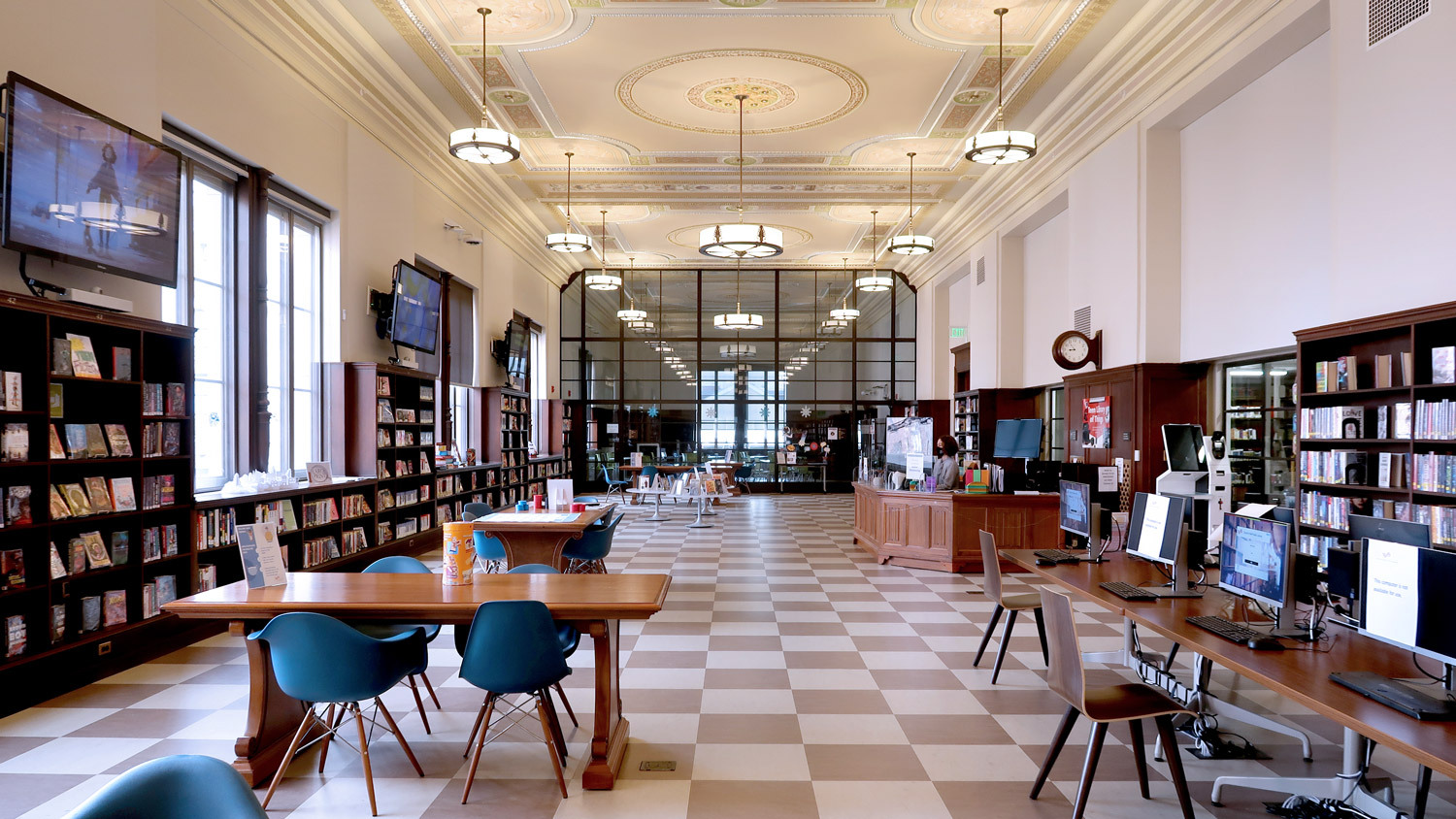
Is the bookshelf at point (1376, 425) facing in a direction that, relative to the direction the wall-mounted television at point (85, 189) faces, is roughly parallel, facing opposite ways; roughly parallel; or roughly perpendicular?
roughly parallel, facing opposite ways

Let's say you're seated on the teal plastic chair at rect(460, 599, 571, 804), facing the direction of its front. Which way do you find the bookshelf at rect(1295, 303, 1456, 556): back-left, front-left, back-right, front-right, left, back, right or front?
right

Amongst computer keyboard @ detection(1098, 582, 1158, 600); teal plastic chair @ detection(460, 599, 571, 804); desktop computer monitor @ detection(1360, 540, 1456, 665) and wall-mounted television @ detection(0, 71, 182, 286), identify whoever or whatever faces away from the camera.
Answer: the teal plastic chair

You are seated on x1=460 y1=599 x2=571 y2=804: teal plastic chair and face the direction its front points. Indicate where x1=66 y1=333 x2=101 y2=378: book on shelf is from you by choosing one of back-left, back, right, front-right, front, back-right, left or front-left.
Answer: front-left

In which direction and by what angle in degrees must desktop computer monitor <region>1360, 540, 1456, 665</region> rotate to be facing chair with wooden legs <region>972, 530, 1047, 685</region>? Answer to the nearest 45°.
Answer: approximately 90° to its right

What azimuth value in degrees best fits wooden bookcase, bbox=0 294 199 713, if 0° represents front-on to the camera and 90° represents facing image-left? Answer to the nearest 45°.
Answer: approximately 315°

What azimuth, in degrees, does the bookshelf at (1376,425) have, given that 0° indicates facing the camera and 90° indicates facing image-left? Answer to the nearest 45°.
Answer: approximately 45°

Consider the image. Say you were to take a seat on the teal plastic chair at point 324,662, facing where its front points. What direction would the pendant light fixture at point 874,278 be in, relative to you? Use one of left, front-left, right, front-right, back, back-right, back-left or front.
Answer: front

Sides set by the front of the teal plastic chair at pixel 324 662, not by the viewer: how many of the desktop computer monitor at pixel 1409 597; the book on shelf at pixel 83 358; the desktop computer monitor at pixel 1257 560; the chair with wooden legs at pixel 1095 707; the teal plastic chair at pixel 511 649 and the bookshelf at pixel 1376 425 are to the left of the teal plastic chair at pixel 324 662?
1

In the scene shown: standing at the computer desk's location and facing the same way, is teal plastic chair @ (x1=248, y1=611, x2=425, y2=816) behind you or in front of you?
in front

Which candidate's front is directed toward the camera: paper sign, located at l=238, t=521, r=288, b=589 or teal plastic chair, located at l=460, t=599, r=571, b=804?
the paper sign

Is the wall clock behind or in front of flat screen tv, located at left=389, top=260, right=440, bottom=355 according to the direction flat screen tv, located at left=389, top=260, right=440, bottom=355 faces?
in front

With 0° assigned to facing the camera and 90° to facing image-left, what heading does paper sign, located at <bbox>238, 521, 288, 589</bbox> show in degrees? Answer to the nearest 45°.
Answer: approximately 0°

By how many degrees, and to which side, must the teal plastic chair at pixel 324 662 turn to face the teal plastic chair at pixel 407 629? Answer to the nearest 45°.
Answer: approximately 45° to its left

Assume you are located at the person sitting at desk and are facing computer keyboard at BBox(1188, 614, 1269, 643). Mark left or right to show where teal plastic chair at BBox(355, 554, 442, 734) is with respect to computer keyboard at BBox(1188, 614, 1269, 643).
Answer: right

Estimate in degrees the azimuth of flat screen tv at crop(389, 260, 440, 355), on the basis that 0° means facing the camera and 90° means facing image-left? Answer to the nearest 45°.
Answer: approximately 315°

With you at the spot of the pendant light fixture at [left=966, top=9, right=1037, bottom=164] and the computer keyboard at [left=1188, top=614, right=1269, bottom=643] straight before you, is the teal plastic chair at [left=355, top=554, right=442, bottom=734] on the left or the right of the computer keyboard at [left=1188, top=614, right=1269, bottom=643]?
right

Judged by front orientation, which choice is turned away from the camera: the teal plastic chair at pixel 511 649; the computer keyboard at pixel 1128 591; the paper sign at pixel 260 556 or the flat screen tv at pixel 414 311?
the teal plastic chair

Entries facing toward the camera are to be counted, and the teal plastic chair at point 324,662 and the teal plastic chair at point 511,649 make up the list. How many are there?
0

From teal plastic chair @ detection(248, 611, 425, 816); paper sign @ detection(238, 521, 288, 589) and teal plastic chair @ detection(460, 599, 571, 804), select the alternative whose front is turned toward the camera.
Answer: the paper sign

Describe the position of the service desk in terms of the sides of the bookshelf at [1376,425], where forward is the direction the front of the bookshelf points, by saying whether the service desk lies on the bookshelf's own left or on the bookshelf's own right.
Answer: on the bookshelf's own right

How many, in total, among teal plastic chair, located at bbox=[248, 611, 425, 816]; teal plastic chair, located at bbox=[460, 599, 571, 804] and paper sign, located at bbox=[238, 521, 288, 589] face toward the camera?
1

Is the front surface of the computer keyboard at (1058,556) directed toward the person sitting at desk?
no
